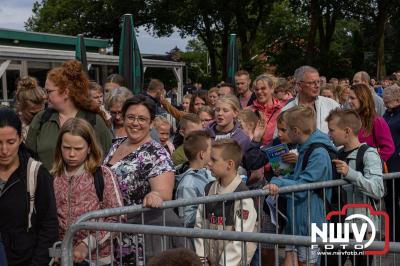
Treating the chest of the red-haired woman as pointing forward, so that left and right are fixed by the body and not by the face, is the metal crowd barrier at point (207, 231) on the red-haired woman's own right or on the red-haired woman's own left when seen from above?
on the red-haired woman's own left

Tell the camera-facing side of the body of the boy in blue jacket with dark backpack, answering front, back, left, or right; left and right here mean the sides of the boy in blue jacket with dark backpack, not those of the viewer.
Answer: left

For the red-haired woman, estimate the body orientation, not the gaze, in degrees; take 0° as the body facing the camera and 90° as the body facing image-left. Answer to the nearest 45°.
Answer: approximately 45°

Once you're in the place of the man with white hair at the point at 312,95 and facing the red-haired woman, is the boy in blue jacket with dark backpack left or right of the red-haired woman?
left

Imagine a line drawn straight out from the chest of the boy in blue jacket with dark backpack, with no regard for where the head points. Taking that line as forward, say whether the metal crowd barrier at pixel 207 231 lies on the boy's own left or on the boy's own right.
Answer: on the boy's own left

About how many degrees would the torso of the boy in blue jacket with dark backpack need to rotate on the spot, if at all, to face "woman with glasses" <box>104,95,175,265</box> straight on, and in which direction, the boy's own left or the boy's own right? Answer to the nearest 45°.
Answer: approximately 45° to the boy's own left

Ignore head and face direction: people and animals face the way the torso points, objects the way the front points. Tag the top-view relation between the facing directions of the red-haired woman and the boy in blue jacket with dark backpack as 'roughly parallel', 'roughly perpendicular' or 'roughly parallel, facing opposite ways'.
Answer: roughly perpendicular
